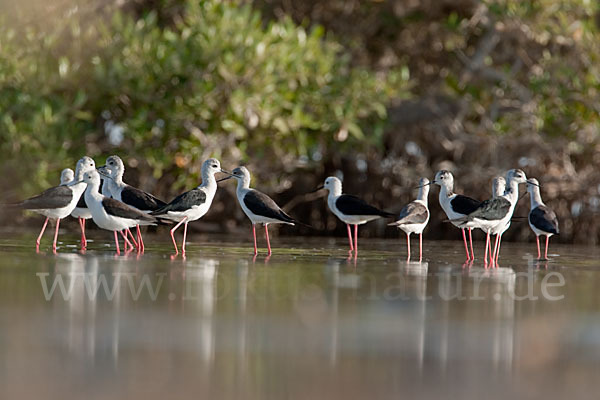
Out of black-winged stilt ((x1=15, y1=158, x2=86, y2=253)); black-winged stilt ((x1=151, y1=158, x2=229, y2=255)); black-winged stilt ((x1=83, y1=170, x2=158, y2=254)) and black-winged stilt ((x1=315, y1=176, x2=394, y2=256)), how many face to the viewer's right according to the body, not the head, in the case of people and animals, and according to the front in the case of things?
2

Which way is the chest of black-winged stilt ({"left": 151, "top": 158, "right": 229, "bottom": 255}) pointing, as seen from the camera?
to the viewer's right

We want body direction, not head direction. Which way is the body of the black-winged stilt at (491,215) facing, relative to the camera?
to the viewer's right

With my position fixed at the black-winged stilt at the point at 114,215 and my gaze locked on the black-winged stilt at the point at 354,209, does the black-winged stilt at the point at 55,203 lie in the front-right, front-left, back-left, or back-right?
back-left

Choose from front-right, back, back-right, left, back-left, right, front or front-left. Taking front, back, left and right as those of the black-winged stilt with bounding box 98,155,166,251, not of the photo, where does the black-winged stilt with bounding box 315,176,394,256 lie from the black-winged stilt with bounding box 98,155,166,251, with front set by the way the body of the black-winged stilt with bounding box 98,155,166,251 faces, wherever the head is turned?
back

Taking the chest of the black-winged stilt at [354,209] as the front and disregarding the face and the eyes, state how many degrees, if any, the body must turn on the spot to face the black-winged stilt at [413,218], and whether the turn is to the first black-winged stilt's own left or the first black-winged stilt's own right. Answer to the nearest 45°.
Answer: approximately 135° to the first black-winged stilt's own left

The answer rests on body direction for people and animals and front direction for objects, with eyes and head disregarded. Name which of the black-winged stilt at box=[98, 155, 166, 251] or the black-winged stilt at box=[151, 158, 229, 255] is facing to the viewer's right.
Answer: the black-winged stilt at box=[151, 158, 229, 255]

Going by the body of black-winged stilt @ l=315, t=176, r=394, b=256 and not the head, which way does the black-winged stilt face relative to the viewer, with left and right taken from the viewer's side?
facing to the left of the viewer

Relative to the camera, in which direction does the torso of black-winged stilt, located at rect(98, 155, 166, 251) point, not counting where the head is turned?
to the viewer's left

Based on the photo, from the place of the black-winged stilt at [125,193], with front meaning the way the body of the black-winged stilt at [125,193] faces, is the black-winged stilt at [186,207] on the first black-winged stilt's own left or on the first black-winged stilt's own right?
on the first black-winged stilt's own left

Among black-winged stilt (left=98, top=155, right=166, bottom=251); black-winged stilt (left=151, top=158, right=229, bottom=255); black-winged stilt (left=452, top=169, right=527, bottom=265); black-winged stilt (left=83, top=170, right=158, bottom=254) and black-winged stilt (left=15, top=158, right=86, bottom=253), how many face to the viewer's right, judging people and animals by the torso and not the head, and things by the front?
3

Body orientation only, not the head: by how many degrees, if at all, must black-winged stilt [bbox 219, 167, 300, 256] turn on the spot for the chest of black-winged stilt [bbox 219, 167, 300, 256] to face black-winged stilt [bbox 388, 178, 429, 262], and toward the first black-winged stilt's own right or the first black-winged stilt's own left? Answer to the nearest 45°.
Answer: approximately 180°

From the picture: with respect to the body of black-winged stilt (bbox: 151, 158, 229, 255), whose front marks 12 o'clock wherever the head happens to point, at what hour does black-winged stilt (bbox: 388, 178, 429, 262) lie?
black-winged stilt (bbox: 388, 178, 429, 262) is roughly at 12 o'clock from black-winged stilt (bbox: 151, 158, 229, 255).

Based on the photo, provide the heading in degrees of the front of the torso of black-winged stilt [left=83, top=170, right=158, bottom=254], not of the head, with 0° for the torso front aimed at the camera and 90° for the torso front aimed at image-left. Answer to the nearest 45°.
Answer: approximately 90°

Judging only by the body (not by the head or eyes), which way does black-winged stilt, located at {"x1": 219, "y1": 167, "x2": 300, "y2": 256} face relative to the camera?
to the viewer's left

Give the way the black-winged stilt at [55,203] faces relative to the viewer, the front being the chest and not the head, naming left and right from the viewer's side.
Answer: facing to the right of the viewer

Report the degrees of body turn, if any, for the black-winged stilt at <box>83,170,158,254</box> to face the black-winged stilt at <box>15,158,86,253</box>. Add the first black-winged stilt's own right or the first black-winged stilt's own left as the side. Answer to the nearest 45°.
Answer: approximately 45° to the first black-winged stilt's own right
